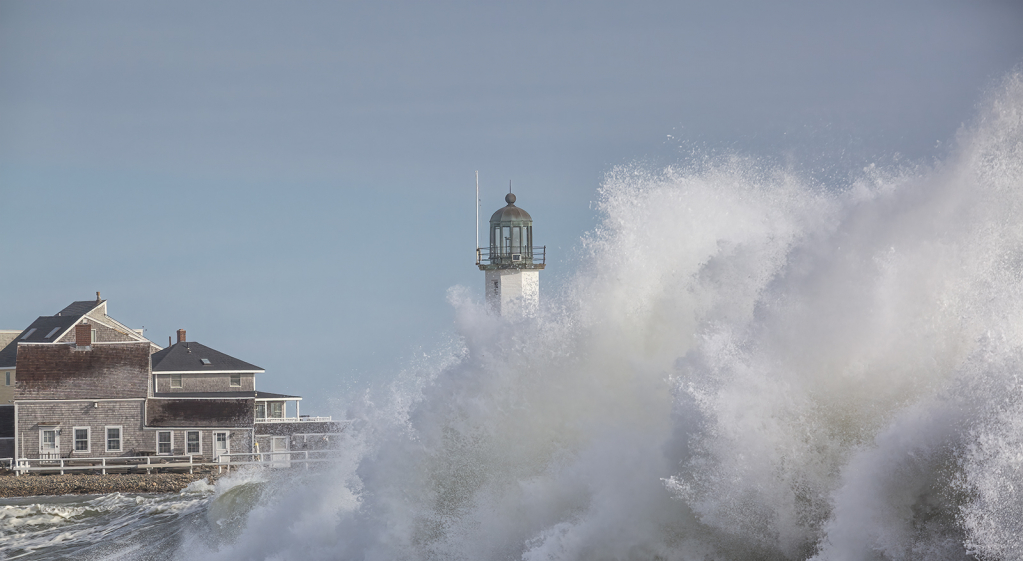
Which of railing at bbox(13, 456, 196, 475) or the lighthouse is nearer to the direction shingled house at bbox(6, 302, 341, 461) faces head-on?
the railing

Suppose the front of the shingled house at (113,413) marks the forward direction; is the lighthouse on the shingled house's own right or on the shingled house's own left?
on the shingled house's own left

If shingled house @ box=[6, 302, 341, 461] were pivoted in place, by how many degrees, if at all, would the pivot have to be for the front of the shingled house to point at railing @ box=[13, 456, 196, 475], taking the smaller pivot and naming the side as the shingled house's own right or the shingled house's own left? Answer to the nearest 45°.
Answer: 0° — it already faces it

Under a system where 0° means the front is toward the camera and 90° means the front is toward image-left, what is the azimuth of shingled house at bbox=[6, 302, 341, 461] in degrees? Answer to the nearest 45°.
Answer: approximately 0°
